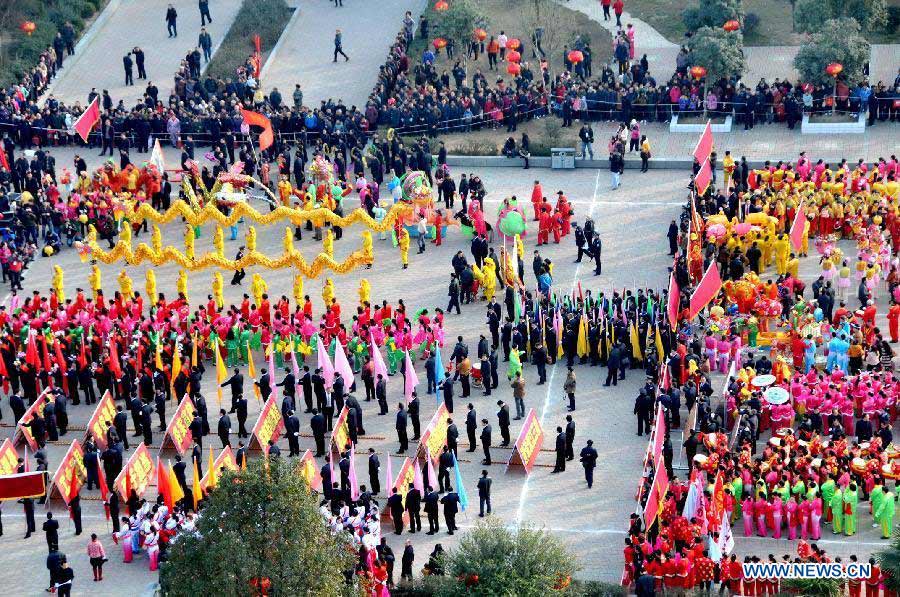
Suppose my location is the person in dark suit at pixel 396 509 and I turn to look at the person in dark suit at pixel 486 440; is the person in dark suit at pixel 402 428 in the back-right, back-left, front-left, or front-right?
front-left

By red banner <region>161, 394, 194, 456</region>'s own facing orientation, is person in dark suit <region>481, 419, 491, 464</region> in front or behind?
in front

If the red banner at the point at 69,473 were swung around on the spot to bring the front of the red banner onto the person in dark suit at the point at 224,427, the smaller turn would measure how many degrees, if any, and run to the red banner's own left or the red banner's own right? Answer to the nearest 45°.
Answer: approximately 45° to the red banner's own left

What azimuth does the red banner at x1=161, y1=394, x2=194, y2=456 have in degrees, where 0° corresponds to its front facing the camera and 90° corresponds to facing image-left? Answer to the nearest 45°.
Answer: approximately 315°

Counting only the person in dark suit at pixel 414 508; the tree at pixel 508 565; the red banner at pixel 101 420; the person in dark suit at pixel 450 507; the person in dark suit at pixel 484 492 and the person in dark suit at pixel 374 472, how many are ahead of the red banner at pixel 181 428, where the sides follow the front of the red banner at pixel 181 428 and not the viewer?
5
